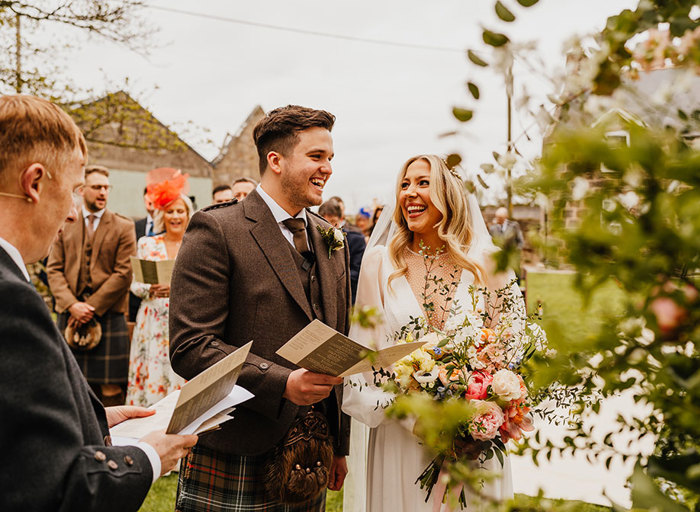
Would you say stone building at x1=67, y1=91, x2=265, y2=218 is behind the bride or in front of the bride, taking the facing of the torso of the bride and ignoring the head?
behind

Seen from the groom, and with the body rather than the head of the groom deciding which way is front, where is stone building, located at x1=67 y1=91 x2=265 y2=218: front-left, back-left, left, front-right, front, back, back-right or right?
back-left

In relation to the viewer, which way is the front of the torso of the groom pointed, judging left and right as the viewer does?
facing the viewer and to the right of the viewer

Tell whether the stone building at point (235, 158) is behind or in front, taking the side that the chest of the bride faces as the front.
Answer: behind

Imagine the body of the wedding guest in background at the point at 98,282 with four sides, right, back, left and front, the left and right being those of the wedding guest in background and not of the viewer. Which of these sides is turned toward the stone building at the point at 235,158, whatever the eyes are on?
back

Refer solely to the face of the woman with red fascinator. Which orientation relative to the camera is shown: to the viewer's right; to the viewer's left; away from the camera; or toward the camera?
toward the camera

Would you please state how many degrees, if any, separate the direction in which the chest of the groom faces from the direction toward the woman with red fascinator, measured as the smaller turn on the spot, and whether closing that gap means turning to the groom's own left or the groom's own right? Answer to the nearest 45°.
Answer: approximately 135° to the groom's own left

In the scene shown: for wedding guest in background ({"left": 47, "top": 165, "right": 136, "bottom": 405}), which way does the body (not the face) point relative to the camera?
toward the camera

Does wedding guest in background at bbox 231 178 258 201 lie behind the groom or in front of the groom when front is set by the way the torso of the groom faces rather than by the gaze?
behind

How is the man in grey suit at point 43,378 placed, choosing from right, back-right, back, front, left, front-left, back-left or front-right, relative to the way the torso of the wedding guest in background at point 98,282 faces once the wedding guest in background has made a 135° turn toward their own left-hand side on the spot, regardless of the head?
back-right

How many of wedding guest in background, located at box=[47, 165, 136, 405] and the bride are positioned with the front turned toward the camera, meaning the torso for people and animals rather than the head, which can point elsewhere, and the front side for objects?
2

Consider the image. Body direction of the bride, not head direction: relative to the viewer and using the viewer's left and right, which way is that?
facing the viewer

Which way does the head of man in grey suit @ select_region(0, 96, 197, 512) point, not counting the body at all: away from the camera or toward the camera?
away from the camera

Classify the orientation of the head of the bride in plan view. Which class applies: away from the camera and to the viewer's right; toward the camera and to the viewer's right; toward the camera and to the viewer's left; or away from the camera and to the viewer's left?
toward the camera and to the viewer's left
